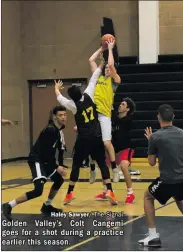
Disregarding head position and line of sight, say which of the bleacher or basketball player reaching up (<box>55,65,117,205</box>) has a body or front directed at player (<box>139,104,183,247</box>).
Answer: the bleacher

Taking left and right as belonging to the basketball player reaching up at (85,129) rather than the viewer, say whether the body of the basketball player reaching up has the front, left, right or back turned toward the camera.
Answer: back

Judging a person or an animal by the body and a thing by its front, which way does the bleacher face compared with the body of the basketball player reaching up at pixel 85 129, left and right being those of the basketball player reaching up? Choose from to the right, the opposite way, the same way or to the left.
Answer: the opposite way

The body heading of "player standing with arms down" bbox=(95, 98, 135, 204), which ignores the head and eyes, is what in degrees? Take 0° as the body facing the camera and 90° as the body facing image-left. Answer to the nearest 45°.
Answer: approximately 45°

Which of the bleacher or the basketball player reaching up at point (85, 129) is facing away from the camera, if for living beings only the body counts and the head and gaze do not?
the basketball player reaching up

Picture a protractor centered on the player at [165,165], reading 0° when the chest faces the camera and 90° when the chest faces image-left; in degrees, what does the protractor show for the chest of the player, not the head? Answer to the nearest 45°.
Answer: approximately 135°
